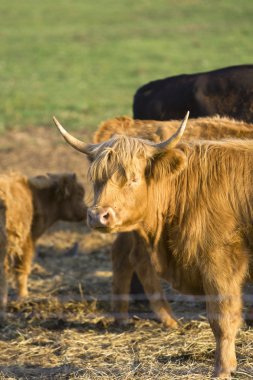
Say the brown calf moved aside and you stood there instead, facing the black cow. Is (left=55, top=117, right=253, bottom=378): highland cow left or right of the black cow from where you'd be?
right

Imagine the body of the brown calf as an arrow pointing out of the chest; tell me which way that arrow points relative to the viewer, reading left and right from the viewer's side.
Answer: facing to the right of the viewer

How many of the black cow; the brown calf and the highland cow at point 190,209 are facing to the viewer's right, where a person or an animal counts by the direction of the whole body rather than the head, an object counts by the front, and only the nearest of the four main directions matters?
2

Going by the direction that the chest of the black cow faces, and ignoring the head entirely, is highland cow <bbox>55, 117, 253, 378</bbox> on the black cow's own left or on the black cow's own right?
on the black cow's own right

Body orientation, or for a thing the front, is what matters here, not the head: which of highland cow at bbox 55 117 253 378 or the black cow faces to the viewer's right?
the black cow

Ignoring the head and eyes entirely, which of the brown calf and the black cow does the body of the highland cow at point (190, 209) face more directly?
the brown calf

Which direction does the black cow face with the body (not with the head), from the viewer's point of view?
to the viewer's right

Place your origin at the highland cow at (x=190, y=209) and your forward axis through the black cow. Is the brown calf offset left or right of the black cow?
left

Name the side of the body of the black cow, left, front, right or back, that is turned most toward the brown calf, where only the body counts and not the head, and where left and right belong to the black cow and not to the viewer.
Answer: back

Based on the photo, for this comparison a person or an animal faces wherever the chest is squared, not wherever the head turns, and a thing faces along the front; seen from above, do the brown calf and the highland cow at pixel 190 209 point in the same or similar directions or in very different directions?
very different directions
